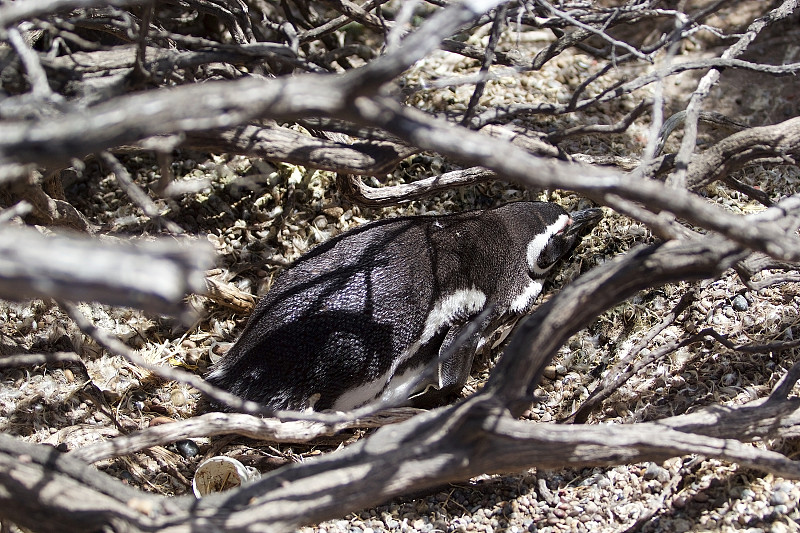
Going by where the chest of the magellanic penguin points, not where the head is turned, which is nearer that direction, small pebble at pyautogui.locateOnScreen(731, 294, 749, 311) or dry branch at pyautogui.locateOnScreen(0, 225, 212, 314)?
the small pebble

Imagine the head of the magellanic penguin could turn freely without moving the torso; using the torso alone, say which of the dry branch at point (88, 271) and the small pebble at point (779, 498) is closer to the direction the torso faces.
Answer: the small pebble

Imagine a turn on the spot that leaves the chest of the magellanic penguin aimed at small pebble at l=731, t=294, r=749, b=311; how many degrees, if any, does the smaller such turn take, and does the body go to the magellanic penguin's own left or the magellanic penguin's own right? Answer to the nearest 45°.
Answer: approximately 45° to the magellanic penguin's own right

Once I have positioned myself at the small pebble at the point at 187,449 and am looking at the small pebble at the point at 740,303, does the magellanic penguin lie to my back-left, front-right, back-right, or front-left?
front-left

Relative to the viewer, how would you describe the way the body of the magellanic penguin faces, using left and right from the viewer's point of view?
facing away from the viewer and to the right of the viewer

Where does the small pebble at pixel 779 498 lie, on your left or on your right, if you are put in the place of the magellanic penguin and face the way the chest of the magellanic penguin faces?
on your right

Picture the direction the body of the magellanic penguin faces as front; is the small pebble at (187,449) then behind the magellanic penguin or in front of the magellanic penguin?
behind
